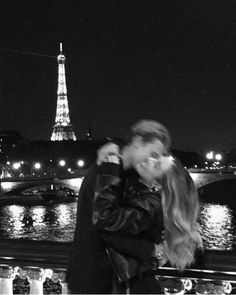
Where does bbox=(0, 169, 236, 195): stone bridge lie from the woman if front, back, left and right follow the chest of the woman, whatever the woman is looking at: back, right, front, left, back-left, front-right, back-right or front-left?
right

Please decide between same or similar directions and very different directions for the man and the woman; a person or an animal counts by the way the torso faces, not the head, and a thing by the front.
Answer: very different directions

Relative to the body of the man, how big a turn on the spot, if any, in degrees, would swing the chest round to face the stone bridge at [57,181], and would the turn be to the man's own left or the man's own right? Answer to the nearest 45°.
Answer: approximately 90° to the man's own left

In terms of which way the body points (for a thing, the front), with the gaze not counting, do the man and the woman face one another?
yes

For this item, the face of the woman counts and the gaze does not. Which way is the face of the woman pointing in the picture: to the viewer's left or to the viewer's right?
to the viewer's left

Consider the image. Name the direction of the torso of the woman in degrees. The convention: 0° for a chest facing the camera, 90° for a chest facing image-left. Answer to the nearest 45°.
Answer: approximately 90°

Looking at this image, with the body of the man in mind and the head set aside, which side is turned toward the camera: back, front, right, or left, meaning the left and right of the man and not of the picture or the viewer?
right
